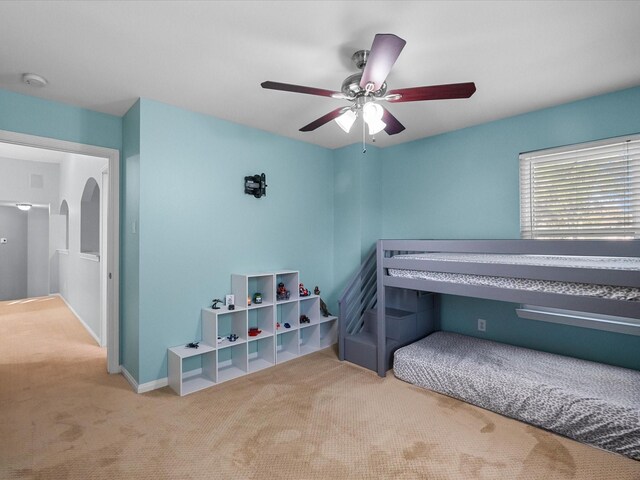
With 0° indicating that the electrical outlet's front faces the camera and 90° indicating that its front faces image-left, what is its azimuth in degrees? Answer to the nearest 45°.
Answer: approximately 0°

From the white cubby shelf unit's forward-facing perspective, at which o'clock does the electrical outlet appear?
The electrical outlet is roughly at 11 o'clock from the white cubby shelf unit.

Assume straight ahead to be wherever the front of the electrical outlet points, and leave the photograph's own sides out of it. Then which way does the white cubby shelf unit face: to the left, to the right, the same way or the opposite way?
to the left

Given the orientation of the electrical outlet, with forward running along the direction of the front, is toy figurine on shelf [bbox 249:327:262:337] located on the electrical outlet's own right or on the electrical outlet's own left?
on the electrical outlet's own right

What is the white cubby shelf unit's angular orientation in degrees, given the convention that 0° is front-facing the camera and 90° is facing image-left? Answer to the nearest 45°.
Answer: approximately 315°

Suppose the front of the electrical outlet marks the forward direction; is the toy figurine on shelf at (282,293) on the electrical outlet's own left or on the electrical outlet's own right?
on the electrical outlet's own right

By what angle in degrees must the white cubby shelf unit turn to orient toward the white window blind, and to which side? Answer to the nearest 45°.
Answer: approximately 45° to its left

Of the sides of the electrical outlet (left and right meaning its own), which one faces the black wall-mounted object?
right
